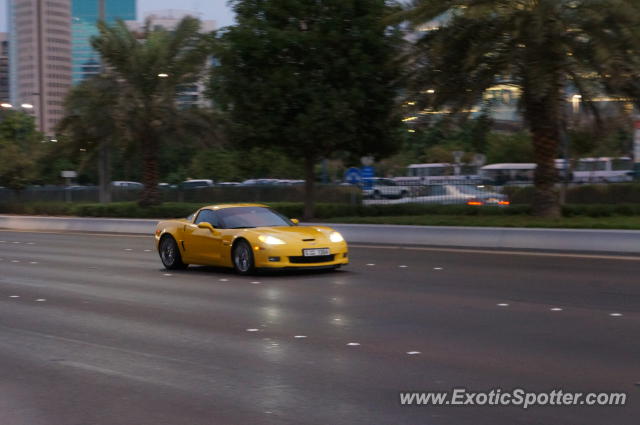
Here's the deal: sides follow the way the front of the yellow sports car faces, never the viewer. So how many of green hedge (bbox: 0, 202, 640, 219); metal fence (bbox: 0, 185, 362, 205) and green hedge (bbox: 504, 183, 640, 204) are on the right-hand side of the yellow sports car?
0

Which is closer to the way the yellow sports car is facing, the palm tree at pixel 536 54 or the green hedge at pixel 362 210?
the palm tree

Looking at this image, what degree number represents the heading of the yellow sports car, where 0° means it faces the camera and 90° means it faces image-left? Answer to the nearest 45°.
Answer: approximately 315°

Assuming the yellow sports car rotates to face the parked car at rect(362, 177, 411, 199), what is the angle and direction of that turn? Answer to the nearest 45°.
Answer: approximately 135° to its left

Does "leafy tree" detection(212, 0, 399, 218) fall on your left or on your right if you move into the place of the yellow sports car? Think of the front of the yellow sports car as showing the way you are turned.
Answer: on your left

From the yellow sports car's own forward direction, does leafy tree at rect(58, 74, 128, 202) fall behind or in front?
behind

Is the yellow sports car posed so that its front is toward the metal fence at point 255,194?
no

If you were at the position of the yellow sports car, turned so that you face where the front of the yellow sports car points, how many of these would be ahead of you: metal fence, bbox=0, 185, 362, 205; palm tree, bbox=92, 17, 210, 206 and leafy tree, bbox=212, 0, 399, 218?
0

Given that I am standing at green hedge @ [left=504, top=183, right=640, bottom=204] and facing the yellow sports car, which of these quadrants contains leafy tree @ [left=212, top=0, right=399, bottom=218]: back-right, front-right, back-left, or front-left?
front-right

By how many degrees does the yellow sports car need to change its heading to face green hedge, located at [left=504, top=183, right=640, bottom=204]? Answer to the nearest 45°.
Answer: approximately 90° to its left

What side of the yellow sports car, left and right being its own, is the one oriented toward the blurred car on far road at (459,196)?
left

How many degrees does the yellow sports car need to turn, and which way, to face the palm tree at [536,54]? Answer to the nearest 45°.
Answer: approximately 90° to its left

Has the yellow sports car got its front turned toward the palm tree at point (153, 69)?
no

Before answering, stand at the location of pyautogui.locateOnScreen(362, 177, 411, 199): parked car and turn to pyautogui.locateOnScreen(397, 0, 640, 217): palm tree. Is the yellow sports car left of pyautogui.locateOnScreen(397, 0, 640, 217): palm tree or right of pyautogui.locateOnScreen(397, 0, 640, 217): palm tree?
right

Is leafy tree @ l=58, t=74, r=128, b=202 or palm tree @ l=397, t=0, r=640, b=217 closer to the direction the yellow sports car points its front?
the palm tree
